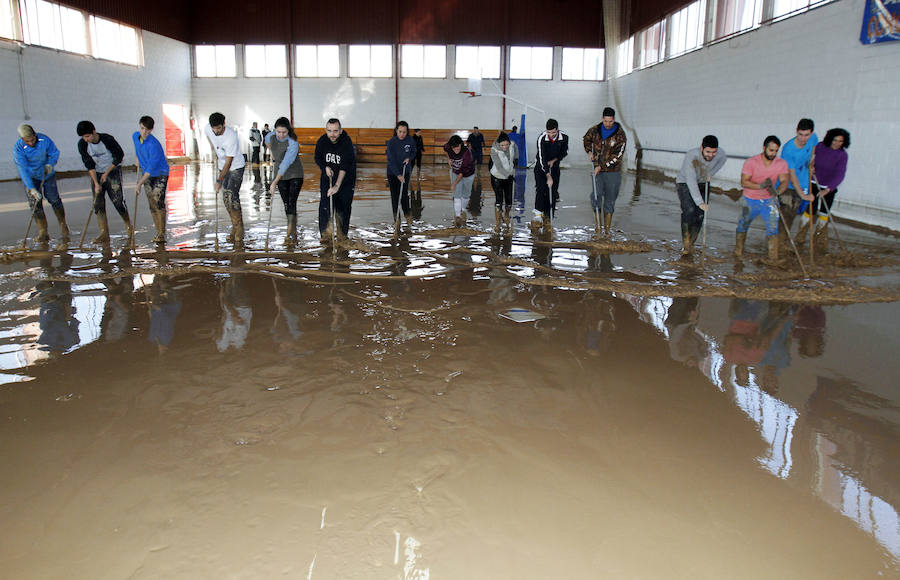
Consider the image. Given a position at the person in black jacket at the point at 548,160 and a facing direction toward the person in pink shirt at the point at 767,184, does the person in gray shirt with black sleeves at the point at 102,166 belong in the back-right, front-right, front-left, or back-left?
back-right

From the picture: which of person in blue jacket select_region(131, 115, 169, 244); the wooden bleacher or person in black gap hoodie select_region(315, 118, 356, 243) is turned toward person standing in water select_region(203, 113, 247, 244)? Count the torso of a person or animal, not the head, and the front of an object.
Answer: the wooden bleacher

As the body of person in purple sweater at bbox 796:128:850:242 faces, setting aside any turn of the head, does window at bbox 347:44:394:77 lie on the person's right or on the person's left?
on the person's right

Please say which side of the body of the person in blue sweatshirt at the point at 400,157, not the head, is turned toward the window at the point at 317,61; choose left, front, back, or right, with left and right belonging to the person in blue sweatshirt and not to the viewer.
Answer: back

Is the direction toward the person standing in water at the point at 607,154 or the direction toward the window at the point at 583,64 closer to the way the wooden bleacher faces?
the person standing in water
